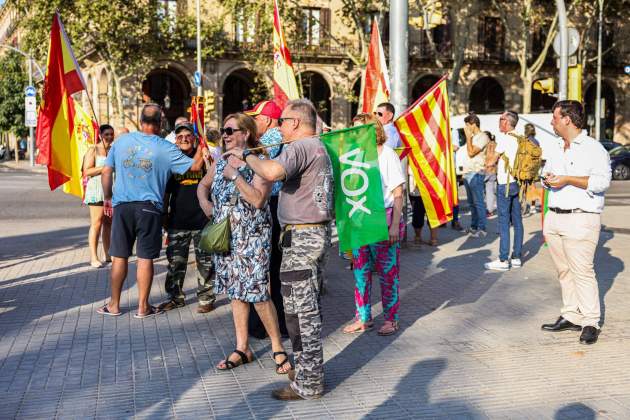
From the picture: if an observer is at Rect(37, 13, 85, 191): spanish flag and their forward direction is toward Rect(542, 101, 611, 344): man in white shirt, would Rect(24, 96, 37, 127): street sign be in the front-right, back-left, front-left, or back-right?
back-left

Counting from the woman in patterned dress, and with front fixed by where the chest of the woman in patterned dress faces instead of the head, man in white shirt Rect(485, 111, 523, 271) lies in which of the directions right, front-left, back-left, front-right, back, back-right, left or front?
back

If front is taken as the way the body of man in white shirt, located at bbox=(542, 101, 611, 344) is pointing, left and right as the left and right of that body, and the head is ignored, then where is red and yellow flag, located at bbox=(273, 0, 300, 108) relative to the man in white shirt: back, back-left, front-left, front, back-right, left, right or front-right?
right

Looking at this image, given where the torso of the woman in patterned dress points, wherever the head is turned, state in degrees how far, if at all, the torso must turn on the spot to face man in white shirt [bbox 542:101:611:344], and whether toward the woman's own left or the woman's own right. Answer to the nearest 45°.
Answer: approximately 135° to the woman's own left

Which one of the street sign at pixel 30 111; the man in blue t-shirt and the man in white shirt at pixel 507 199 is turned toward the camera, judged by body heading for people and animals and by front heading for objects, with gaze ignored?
the street sign

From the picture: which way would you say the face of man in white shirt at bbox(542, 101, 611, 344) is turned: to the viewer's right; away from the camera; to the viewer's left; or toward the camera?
to the viewer's left

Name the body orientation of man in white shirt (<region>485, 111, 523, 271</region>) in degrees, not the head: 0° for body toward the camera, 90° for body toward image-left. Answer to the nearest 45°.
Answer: approximately 90°

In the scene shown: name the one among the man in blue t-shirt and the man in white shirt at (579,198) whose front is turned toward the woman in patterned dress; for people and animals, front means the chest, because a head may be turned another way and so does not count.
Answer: the man in white shirt

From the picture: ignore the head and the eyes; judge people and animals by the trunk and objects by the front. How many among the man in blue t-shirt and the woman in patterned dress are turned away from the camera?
1

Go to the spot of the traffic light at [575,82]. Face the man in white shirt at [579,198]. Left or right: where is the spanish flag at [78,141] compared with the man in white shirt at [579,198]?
right

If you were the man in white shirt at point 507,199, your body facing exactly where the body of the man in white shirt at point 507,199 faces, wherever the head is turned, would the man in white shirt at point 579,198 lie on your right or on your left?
on your left

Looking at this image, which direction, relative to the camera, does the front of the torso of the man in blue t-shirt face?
away from the camera
